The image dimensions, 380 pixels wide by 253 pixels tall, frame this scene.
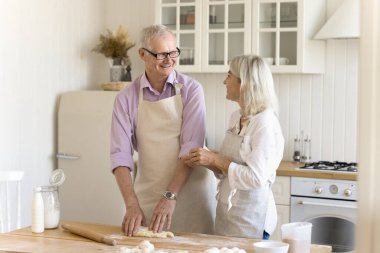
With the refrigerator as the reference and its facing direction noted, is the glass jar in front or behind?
in front

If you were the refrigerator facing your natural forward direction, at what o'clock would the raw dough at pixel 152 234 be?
The raw dough is roughly at 12 o'clock from the refrigerator.

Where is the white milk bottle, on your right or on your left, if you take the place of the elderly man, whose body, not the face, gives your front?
on your right

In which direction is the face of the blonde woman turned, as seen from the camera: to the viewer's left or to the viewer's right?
to the viewer's left

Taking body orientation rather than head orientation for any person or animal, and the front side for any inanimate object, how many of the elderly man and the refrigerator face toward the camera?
2

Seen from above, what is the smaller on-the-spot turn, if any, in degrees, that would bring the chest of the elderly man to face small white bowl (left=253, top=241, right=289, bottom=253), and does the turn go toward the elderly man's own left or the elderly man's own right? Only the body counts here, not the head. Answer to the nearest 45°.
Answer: approximately 45° to the elderly man's own left

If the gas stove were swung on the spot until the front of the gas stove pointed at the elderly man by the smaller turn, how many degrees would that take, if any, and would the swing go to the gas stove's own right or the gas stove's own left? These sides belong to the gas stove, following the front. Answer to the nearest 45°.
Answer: approximately 45° to the gas stove's own right

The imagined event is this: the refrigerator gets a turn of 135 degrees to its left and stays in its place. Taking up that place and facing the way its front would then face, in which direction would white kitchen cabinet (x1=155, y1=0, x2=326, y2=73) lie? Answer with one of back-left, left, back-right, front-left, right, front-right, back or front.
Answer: front-right

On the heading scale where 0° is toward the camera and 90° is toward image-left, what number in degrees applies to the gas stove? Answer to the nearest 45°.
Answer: approximately 0°

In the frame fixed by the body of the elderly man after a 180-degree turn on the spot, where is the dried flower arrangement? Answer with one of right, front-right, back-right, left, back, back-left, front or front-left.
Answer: front
